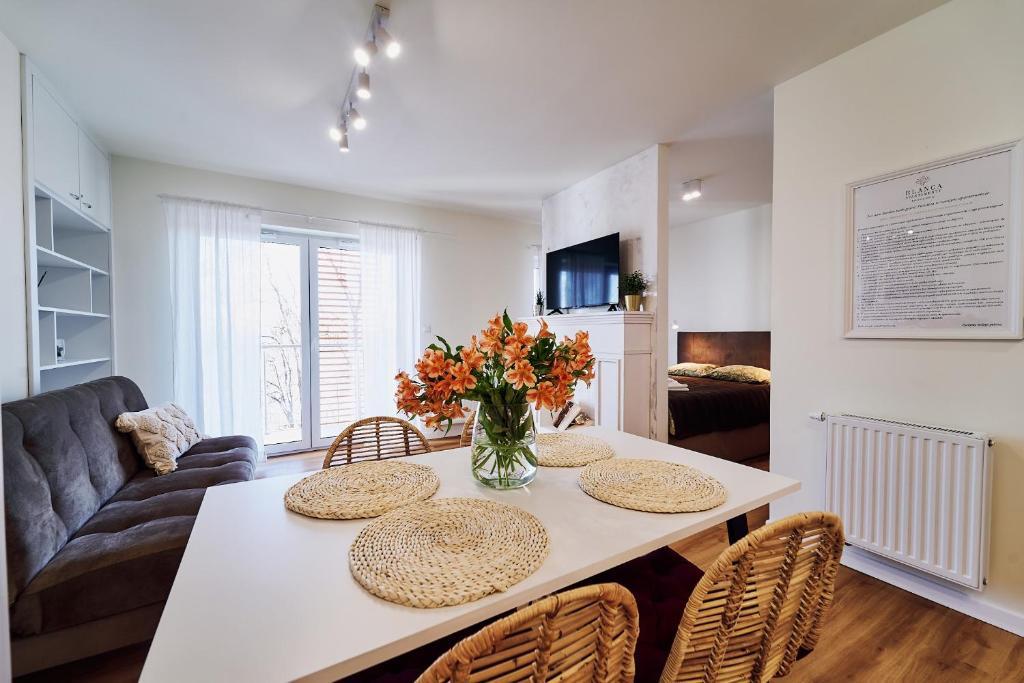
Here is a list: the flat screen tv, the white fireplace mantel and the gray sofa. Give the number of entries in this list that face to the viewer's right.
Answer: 1

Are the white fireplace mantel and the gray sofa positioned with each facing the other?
yes

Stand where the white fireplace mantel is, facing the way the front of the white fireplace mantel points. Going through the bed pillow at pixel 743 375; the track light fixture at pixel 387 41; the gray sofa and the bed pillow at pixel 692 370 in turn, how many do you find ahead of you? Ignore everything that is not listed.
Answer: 2

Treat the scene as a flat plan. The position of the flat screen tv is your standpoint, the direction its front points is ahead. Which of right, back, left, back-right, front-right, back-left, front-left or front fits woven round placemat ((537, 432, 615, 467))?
front-left

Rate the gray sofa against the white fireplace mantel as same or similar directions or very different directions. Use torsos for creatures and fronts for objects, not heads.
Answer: very different directions

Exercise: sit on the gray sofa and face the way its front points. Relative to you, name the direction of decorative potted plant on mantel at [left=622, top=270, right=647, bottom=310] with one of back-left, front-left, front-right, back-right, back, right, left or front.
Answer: front

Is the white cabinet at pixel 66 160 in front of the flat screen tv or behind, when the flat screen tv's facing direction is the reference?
in front

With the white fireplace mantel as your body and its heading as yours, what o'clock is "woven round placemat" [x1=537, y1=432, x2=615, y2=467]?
The woven round placemat is roughly at 11 o'clock from the white fireplace mantel.

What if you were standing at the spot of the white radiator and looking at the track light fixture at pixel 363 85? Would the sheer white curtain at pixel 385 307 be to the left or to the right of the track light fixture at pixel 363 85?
right

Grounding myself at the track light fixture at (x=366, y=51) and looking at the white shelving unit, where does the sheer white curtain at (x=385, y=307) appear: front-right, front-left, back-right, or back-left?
front-right

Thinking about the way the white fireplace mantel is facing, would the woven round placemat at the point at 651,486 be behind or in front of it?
in front

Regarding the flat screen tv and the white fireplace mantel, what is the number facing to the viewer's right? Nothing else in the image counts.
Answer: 0

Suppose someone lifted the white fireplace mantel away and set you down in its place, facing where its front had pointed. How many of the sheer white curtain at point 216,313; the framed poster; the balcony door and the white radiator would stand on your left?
2

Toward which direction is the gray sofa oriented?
to the viewer's right

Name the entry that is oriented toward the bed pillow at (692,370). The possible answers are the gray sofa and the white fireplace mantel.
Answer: the gray sofa

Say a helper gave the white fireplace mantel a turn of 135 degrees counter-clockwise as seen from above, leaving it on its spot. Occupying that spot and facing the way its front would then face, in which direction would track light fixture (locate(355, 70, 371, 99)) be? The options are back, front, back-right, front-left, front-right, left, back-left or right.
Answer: back-right

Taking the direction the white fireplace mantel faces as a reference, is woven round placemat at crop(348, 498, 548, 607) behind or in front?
in front
